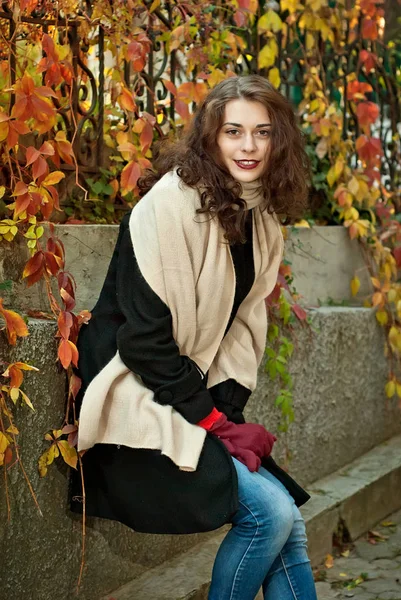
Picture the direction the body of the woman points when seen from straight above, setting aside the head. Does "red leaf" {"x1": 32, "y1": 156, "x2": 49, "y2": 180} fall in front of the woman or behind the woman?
behind

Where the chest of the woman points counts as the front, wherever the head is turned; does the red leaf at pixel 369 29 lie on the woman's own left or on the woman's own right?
on the woman's own left

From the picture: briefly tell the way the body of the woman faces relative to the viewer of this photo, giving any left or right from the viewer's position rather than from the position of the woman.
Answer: facing the viewer and to the right of the viewer

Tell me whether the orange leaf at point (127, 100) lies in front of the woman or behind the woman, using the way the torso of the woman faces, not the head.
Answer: behind

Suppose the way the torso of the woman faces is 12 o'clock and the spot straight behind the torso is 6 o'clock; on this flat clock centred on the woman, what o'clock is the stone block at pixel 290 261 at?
The stone block is roughly at 8 o'clock from the woman.

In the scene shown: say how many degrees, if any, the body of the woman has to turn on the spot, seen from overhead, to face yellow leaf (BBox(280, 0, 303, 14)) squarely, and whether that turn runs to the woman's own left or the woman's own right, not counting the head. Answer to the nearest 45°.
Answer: approximately 135° to the woman's own left

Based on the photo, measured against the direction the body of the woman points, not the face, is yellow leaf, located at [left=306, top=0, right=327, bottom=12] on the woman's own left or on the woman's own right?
on the woman's own left
